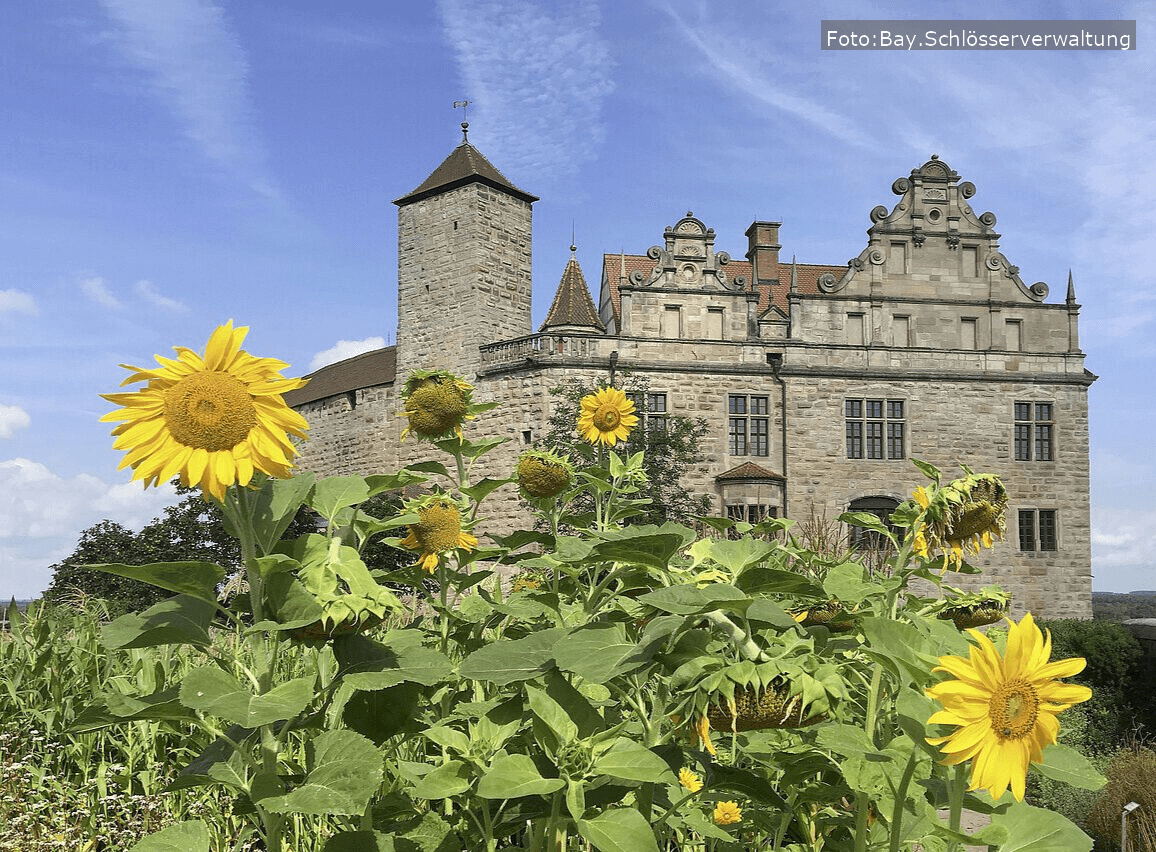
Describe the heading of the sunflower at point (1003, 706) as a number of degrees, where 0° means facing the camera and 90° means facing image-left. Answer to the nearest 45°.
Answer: approximately 315°

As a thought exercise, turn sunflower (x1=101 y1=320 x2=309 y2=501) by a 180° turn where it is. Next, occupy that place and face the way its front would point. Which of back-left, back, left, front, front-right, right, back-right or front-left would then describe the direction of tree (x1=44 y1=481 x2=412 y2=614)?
front

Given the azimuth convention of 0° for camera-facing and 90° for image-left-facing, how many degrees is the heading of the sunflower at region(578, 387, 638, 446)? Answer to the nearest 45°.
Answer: approximately 0°

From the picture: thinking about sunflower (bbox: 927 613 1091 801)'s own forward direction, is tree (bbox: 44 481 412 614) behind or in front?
behind

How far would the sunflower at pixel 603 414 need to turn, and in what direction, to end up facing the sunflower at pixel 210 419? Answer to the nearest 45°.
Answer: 0° — it already faces it

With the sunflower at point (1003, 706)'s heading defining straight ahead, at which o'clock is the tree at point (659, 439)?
The tree is roughly at 7 o'clock from the sunflower.

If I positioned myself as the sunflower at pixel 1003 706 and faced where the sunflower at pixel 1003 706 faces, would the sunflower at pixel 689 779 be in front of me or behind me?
behind

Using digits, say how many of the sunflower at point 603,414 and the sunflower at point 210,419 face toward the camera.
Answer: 2

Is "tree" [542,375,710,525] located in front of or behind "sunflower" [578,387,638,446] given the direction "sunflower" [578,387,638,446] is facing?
behind
